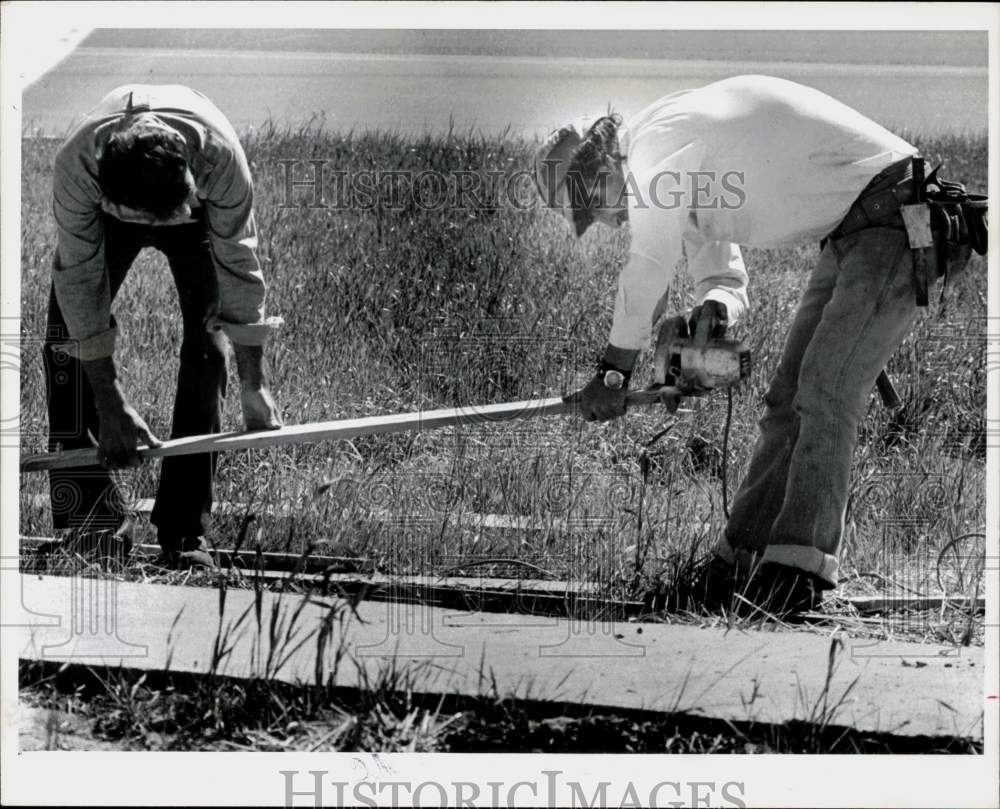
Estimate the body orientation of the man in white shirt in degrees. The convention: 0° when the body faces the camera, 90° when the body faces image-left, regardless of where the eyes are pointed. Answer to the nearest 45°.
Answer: approximately 90°

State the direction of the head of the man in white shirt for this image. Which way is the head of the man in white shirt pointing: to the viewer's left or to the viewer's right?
to the viewer's left
